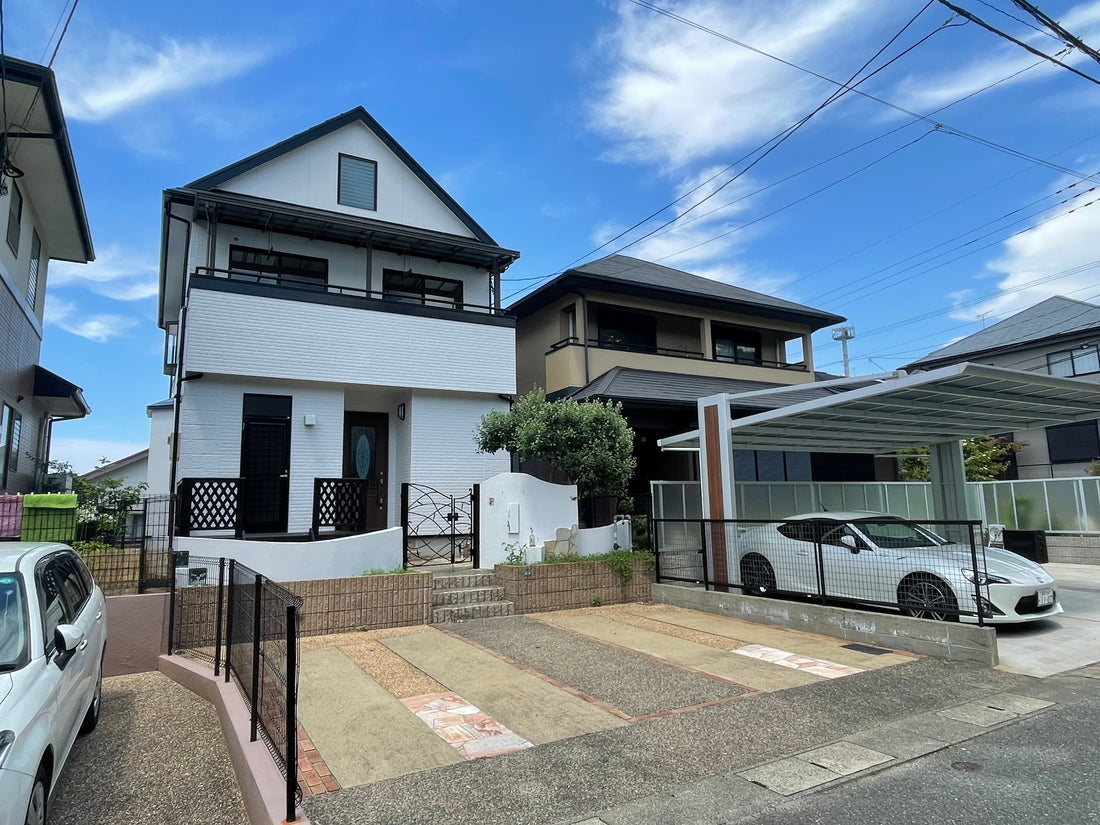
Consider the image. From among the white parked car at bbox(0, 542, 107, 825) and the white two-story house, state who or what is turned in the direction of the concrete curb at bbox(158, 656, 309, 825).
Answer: the white two-story house

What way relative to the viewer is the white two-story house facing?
toward the camera

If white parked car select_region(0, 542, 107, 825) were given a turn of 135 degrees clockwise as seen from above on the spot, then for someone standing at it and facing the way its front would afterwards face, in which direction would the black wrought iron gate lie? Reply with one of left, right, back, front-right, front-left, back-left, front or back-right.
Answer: front-right

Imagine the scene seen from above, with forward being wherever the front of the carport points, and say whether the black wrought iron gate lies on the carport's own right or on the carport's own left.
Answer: on the carport's own right

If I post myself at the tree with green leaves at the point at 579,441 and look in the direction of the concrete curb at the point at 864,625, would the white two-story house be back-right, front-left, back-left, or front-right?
back-right

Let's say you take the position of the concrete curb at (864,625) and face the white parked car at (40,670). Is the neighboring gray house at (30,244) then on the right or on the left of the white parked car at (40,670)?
right

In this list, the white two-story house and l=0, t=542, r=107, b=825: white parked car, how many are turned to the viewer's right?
0

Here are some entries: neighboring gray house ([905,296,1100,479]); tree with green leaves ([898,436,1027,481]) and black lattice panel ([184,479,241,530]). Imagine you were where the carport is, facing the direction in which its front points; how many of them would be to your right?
1

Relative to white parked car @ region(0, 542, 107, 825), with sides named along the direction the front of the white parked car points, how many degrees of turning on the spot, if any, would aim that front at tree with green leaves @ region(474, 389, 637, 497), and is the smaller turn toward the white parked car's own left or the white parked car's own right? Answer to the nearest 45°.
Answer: approximately 180°

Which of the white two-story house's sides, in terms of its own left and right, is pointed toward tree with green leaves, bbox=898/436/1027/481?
left

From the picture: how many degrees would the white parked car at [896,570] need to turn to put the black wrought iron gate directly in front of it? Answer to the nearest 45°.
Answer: approximately 135° to its right

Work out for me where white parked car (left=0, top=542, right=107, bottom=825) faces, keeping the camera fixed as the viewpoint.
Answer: facing the viewer and to the left of the viewer

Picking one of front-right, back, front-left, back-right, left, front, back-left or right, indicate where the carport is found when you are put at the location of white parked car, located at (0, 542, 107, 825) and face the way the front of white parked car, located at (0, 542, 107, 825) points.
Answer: back-left

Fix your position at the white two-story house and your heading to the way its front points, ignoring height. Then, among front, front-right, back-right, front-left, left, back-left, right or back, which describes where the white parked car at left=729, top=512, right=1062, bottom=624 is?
front-left
